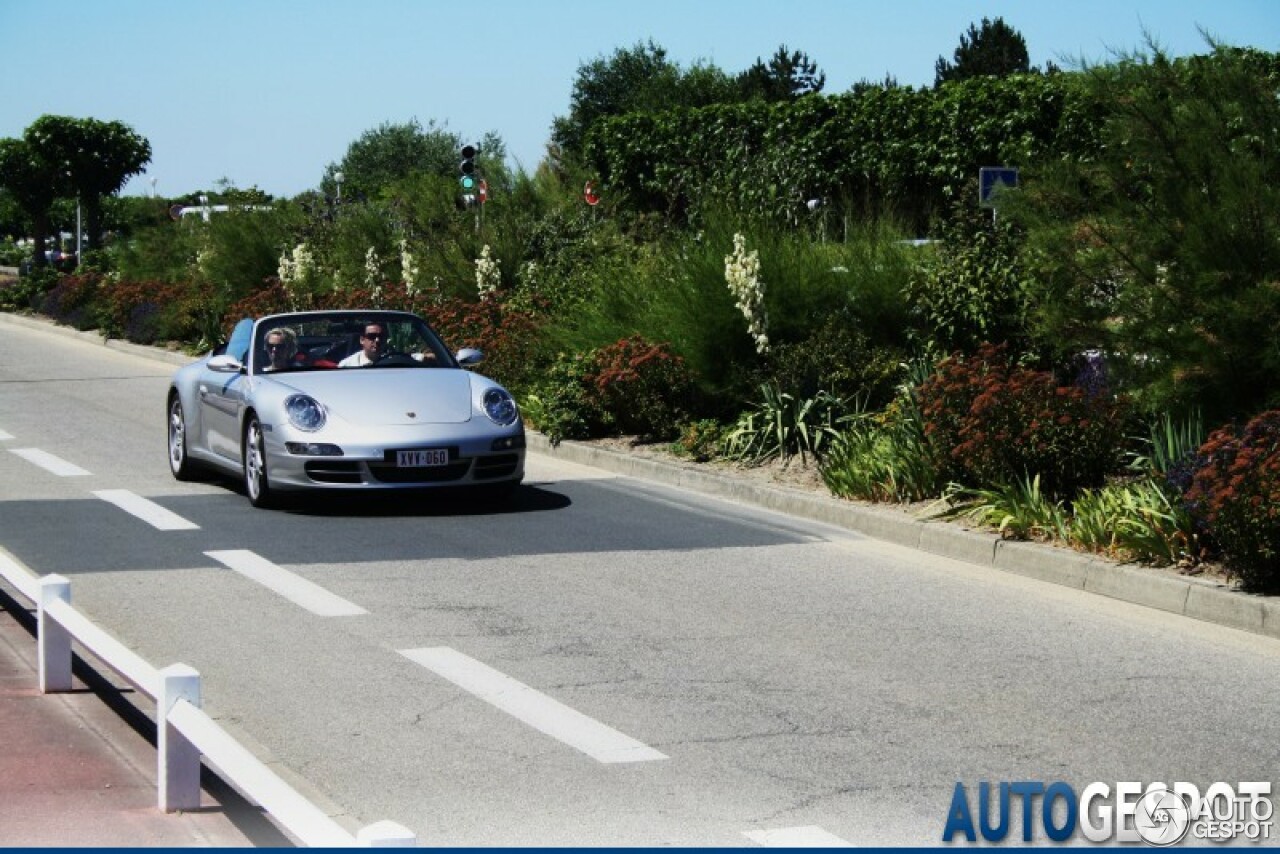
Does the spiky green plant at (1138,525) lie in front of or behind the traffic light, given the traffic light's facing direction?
in front

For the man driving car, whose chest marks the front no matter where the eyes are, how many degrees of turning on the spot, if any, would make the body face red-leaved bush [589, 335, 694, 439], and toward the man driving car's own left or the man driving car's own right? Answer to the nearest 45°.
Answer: approximately 90° to the man driving car's own left

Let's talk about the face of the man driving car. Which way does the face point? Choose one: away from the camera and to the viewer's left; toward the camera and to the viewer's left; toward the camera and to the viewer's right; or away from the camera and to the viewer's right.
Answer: toward the camera and to the viewer's right

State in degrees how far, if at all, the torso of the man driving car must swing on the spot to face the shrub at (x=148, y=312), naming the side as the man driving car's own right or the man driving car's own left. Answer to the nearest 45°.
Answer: approximately 135° to the man driving car's own left

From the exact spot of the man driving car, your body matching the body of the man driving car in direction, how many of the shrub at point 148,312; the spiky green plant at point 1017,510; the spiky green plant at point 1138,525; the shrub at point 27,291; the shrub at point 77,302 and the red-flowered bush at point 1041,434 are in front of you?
3

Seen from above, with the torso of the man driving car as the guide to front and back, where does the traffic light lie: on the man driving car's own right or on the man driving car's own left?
on the man driving car's own left

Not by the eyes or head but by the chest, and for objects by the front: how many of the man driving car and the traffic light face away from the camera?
0

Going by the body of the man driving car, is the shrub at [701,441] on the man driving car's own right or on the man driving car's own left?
on the man driving car's own left

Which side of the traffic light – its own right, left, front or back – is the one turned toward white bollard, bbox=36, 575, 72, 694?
front

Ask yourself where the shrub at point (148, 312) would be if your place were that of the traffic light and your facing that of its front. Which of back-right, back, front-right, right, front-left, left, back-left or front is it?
front-right

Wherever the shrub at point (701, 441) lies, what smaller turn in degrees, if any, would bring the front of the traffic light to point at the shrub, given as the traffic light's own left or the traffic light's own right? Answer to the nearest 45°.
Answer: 0° — it already faces it

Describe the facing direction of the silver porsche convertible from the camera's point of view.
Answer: facing the viewer and to the right of the viewer

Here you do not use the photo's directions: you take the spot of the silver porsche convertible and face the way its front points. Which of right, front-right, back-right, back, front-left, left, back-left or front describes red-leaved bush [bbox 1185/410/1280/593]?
front

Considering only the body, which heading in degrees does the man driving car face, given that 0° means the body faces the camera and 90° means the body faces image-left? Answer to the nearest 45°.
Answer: approximately 315°

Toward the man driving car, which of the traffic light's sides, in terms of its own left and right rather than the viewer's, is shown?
front

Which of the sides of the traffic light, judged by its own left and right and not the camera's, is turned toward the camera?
front

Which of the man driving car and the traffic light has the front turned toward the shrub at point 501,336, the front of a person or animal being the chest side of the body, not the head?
the traffic light

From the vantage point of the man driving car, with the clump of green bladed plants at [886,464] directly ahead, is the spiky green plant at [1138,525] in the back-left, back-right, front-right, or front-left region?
front-right
